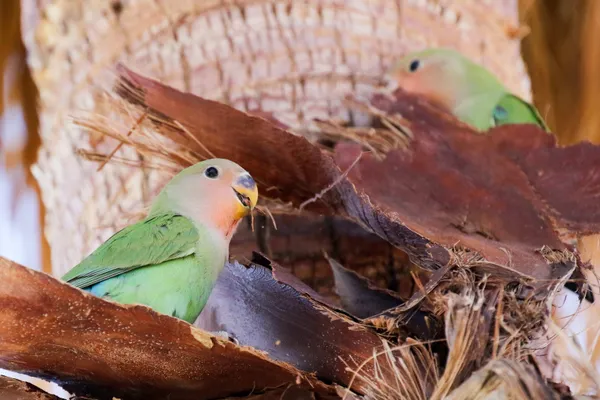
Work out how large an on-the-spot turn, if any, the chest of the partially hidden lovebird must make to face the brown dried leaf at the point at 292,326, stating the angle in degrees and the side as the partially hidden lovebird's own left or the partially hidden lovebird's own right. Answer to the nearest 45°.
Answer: approximately 90° to the partially hidden lovebird's own left

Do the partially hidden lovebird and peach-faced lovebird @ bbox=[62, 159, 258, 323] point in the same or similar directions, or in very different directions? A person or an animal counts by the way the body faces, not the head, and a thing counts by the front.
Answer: very different directions

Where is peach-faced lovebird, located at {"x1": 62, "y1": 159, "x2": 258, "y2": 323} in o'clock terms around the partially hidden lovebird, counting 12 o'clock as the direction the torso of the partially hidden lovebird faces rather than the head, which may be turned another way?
The peach-faced lovebird is roughly at 10 o'clock from the partially hidden lovebird.

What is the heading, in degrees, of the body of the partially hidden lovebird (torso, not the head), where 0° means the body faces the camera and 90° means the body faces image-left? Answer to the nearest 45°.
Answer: approximately 90°

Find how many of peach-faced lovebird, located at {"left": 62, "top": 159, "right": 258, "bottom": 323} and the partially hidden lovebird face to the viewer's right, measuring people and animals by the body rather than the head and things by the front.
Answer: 1

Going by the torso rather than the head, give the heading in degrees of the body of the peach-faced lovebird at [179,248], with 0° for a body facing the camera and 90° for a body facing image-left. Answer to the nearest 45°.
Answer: approximately 270°

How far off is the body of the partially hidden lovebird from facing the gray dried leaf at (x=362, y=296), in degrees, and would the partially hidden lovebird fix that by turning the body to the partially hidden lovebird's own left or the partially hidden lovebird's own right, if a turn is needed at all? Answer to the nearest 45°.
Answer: approximately 90° to the partially hidden lovebird's own left

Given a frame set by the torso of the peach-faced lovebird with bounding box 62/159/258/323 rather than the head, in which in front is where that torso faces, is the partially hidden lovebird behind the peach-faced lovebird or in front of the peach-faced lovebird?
in front
